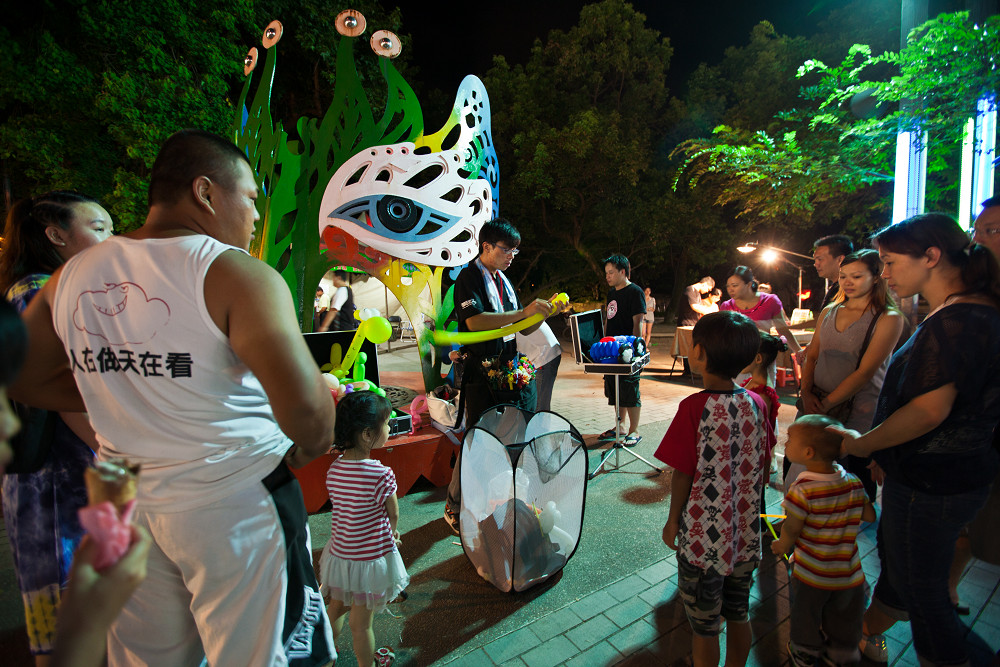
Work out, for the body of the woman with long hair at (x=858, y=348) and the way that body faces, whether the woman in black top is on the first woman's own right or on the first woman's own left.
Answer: on the first woman's own left

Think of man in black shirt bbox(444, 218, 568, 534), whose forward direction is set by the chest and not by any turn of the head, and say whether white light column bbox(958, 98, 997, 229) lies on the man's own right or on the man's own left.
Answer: on the man's own left

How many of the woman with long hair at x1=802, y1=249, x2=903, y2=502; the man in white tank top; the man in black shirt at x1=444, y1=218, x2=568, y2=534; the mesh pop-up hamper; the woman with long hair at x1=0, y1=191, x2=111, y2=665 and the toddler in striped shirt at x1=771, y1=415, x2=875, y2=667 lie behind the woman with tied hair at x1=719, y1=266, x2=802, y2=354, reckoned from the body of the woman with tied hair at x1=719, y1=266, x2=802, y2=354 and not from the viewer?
0

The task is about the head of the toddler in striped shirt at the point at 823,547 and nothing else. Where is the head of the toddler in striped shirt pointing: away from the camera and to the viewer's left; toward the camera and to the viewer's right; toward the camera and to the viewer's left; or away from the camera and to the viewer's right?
away from the camera and to the viewer's left

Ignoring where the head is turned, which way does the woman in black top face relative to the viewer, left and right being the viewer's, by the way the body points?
facing to the left of the viewer

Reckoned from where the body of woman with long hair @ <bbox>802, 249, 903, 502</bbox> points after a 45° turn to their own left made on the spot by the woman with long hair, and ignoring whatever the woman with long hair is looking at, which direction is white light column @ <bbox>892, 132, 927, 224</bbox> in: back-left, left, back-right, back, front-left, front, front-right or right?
back

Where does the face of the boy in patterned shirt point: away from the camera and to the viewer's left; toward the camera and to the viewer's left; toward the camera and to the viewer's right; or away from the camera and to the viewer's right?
away from the camera and to the viewer's left

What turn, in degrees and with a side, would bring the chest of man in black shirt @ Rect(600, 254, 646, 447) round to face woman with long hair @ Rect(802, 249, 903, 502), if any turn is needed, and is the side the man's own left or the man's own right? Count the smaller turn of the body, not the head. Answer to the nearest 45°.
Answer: approximately 90° to the man's own left

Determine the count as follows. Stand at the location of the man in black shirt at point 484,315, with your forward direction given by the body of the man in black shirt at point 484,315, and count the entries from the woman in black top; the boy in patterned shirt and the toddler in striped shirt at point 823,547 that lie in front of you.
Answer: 3

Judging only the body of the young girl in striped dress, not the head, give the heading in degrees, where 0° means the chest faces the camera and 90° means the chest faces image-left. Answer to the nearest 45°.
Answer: approximately 225°

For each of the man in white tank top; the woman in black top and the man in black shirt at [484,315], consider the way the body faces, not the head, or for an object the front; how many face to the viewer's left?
1

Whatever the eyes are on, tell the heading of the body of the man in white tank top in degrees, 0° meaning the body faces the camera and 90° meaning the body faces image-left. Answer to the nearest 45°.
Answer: approximately 225°

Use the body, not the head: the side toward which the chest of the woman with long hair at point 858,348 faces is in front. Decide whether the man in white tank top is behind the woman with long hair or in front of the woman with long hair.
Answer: in front

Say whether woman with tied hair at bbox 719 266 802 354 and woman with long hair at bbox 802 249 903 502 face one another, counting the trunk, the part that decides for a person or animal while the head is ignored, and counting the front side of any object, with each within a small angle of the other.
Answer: no

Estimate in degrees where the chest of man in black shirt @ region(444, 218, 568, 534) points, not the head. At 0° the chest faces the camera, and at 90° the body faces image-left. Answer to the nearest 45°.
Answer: approximately 315°

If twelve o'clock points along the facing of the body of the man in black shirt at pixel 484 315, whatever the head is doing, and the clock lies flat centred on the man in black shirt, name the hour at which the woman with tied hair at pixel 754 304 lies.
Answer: The woman with tied hair is roughly at 9 o'clock from the man in black shirt.

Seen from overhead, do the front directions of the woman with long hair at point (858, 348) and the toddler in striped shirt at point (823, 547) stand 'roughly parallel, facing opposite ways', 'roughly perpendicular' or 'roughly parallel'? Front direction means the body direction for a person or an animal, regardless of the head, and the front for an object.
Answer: roughly perpendicular

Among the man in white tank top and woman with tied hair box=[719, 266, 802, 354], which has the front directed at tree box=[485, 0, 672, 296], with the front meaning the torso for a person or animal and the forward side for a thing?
the man in white tank top

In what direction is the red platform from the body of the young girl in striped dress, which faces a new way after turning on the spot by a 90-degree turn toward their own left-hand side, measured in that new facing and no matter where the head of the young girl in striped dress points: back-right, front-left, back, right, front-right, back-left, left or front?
front-right

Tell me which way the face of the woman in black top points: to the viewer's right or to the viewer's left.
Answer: to the viewer's left

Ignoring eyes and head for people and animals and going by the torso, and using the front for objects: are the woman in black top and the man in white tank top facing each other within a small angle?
no
